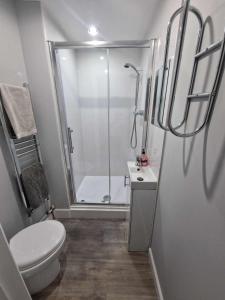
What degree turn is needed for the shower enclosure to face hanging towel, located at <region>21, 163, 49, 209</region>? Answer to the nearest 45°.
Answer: approximately 45° to its right

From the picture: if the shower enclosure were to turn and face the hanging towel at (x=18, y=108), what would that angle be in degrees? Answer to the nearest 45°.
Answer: approximately 45° to its right

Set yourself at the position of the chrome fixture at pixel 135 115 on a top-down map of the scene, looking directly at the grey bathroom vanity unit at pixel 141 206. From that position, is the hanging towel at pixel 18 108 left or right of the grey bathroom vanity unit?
right

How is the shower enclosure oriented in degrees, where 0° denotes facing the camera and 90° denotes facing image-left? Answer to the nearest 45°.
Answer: approximately 0°

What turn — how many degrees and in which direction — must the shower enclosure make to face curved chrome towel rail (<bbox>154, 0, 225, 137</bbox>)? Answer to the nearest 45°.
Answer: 0° — it already faces it

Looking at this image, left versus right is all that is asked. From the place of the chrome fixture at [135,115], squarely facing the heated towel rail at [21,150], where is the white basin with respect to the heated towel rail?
left

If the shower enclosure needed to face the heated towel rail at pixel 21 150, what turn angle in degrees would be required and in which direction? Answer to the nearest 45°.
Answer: approximately 45° to its right

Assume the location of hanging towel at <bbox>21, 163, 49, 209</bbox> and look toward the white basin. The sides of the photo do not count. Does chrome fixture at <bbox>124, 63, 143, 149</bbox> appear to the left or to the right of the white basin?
left
